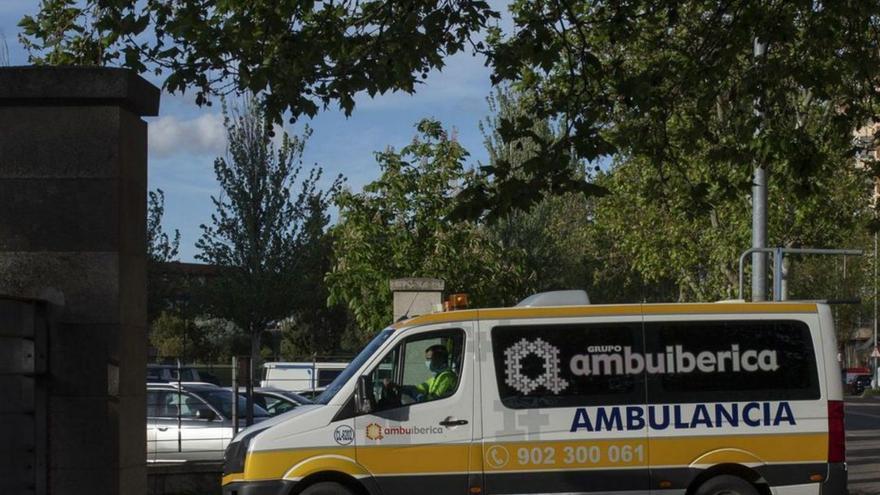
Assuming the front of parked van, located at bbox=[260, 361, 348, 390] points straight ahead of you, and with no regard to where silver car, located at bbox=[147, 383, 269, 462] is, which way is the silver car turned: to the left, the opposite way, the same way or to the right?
the same way

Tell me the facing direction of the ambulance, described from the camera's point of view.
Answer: facing to the left of the viewer

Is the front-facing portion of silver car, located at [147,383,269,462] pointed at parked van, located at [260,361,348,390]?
no

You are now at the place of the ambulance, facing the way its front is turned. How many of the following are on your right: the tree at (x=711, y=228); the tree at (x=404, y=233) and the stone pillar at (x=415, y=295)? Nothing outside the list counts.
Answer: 3

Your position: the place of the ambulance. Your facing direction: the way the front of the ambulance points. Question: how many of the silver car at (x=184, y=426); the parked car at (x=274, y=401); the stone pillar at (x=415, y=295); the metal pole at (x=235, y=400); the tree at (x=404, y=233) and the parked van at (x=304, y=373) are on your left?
0

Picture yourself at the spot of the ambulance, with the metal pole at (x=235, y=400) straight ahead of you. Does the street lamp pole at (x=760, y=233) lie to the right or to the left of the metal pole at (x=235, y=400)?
right

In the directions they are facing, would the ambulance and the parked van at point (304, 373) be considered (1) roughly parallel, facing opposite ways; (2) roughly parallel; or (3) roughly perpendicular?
roughly parallel, facing opposite ways

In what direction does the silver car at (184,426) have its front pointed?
to the viewer's right

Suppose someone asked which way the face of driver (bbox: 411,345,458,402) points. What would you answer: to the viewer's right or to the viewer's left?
to the viewer's left

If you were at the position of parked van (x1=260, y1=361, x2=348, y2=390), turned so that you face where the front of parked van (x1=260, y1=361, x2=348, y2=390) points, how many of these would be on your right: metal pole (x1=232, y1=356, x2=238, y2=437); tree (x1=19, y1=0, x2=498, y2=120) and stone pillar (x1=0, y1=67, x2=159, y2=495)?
3

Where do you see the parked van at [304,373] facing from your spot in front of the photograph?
facing to the right of the viewer
